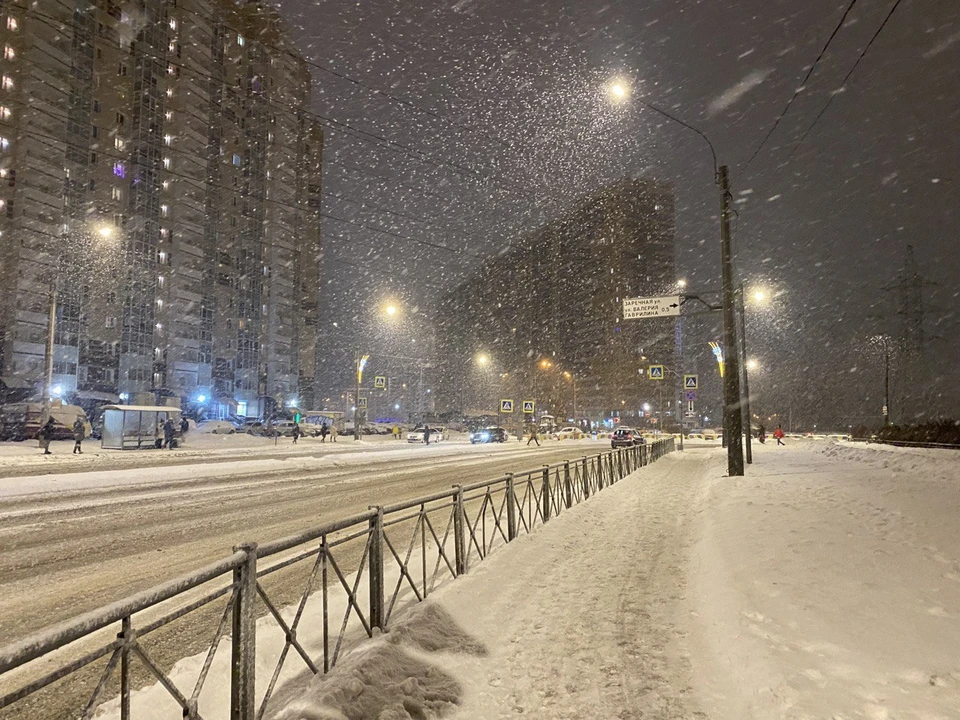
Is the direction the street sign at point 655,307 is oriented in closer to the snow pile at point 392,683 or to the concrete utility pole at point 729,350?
the snow pile

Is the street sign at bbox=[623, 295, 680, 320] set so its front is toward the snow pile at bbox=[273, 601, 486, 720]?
yes

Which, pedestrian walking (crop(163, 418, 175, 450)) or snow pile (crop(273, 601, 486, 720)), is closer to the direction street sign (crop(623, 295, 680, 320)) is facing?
the snow pile

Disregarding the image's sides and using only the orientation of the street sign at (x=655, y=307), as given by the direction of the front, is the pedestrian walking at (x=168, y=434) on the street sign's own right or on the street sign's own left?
on the street sign's own right

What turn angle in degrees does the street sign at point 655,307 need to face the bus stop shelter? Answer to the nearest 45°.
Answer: approximately 90° to its right

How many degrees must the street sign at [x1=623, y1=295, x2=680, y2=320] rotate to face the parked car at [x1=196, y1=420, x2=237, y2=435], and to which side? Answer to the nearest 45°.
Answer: approximately 135° to its right

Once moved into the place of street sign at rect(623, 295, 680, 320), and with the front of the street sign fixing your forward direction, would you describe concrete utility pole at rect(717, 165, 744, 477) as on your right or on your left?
on your left

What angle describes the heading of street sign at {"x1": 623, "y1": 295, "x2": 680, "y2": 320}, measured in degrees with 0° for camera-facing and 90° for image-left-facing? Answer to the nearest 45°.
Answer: approximately 0°
